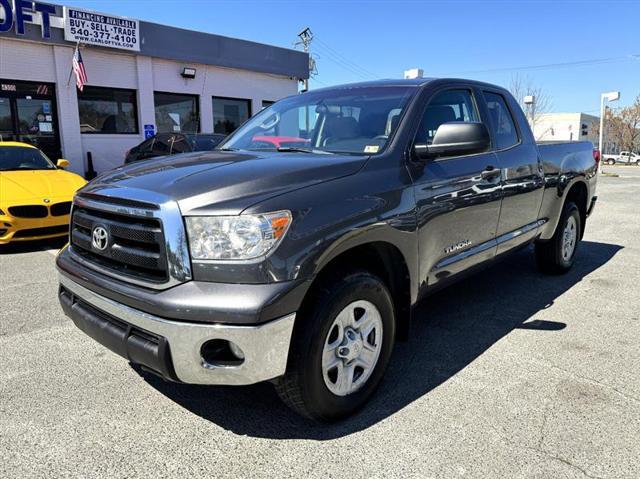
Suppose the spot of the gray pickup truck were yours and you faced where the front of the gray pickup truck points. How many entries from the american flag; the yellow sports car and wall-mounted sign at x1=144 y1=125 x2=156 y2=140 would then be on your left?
0

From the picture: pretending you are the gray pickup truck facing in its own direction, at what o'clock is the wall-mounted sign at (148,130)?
The wall-mounted sign is roughly at 4 o'clock from the gray pickup truck.

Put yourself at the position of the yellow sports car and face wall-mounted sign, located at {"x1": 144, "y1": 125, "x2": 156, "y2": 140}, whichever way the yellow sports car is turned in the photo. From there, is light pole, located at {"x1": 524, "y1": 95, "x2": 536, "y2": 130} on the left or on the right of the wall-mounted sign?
right

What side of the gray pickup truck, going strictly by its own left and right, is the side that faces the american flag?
right

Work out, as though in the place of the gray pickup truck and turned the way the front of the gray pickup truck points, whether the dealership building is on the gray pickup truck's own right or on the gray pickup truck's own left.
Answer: on the gray pickup truck's own right

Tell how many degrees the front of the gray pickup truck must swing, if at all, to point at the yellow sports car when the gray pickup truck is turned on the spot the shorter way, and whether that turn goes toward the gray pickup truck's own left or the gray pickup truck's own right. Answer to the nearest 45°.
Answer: approximately 90° to the gray pickup truck's own right

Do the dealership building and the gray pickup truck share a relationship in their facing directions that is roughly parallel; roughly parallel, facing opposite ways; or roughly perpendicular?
roughly perpendicular

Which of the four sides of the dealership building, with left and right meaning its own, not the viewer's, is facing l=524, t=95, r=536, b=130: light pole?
left

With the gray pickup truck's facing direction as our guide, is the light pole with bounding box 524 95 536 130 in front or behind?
behind

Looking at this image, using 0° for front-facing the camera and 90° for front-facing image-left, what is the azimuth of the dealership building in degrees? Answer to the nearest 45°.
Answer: approximately 315°

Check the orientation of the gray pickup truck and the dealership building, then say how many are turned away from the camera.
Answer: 0

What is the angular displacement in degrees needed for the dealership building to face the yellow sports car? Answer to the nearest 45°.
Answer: approximately 45° to its right
